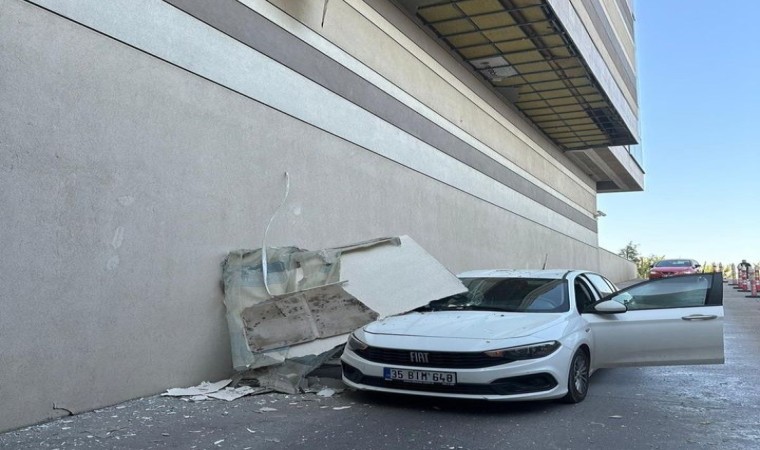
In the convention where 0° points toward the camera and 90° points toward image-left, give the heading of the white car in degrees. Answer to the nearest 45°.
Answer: approximately 45°

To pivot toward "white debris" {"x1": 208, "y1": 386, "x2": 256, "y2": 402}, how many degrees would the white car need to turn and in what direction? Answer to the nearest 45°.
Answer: approximately 45° to its right

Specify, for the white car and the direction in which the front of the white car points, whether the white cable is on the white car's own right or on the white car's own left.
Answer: on the white car's own right

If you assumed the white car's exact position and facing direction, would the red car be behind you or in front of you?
behind

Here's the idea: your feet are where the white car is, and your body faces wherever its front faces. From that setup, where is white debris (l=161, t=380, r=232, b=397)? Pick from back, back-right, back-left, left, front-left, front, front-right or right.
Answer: front-right

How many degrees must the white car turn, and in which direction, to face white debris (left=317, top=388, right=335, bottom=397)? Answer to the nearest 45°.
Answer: approximately 45° to its right

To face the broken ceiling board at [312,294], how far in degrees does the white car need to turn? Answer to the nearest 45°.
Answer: approximately 45° to its right
